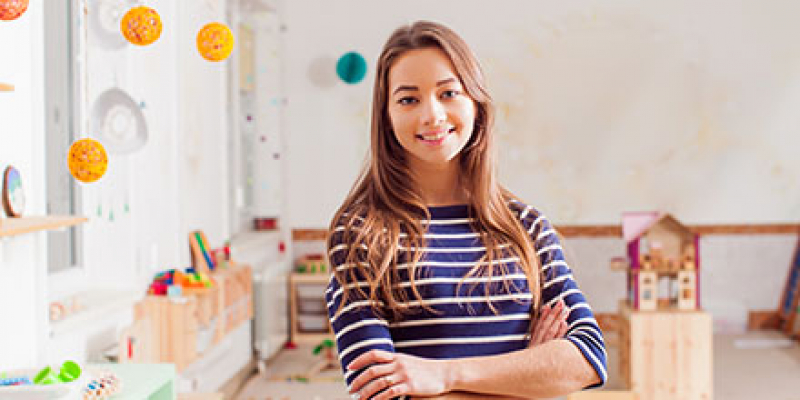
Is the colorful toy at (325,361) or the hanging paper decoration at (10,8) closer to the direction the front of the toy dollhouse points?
the hanging paper decoration

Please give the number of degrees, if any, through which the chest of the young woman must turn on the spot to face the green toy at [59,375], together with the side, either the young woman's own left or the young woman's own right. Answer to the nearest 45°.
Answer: approximately 135° to the young woman's own right

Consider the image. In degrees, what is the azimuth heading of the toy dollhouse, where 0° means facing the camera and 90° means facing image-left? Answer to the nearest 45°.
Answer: approximately 0°

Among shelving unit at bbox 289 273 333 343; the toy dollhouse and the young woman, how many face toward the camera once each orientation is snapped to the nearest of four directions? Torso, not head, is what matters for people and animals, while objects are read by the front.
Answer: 3

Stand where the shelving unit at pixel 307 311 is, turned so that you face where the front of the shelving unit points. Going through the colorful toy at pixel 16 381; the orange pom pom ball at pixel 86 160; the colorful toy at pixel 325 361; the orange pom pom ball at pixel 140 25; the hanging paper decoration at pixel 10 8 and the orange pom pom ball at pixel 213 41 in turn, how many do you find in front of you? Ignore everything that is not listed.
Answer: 6

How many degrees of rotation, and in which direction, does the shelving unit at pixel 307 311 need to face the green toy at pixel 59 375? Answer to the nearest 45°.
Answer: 0° — it already faces it

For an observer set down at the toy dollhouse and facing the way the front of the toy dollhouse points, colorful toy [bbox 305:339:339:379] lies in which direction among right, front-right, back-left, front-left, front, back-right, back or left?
right

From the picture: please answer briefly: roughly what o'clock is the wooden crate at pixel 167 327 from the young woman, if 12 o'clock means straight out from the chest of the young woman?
The wooden crate is roughly at 5 o'clock from the young woman.

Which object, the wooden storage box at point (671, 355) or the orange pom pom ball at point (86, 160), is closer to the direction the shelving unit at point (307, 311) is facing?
the orange pom pom ball

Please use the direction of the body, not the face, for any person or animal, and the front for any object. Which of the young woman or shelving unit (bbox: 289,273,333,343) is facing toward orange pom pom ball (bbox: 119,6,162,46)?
the shelving unit

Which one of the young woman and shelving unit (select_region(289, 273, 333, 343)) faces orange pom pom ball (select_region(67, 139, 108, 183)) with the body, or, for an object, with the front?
the shelving unit
